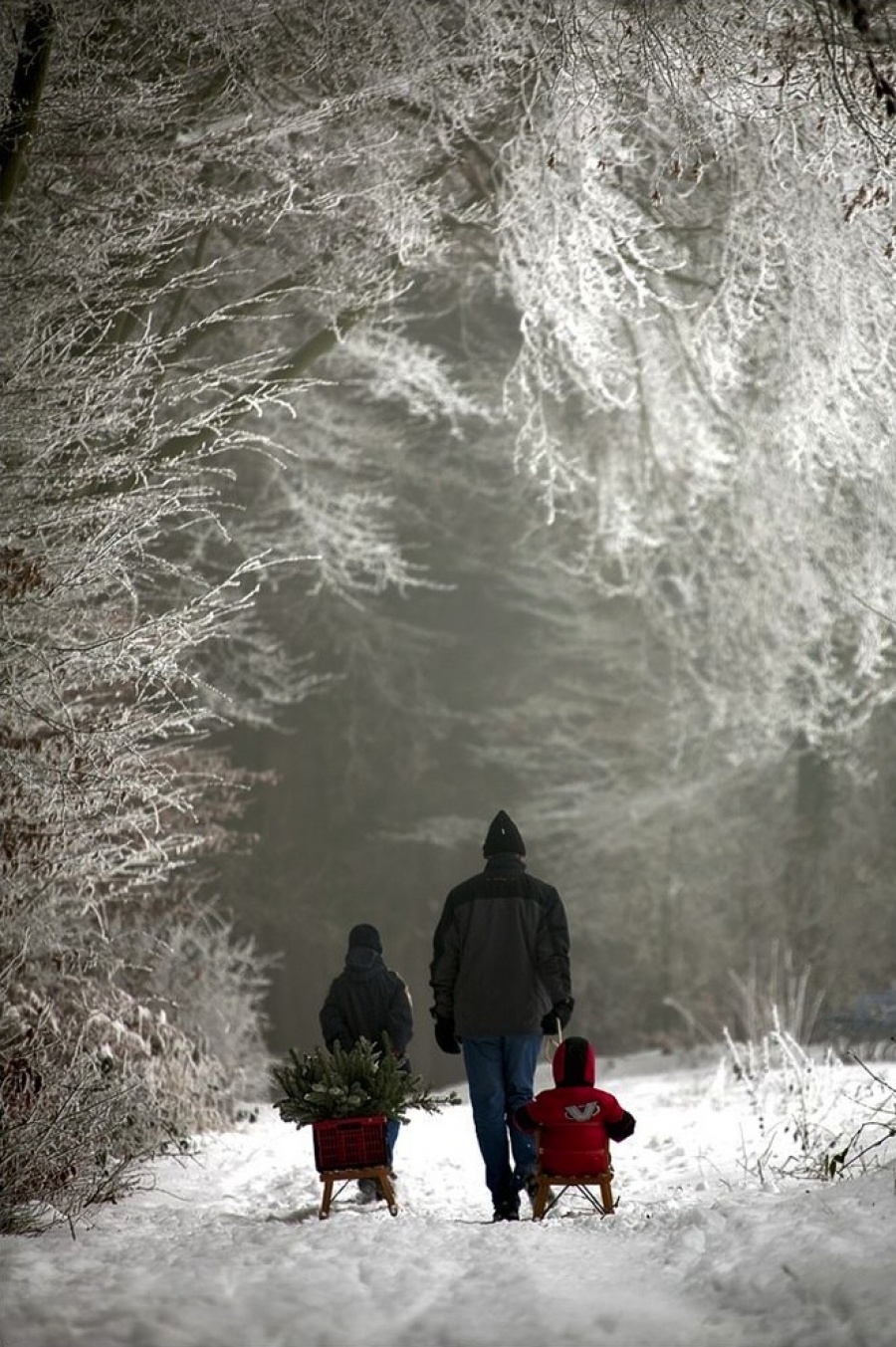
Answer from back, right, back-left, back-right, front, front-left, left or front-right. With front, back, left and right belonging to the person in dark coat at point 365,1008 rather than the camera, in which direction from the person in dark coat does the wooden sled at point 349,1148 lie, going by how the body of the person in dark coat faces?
back

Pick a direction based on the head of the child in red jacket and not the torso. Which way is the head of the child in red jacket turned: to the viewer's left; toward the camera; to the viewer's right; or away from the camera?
away from the camera

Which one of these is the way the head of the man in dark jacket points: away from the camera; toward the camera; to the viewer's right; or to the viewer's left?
away from the camera

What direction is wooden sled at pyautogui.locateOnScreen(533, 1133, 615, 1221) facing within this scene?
away from the camera

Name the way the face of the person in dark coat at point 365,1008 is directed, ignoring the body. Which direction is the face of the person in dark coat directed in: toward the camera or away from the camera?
away from the camera

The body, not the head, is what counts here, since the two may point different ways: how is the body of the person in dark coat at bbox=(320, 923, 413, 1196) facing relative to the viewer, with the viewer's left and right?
facing away from the viewer

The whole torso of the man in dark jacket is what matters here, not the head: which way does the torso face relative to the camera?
away from the camera

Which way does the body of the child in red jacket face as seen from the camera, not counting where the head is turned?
away from the camera

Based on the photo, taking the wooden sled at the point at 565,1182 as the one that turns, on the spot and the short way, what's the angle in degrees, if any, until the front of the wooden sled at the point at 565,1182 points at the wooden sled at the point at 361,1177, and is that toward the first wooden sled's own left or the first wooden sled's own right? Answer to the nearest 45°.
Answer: approximately 45° to the first wooden sled's own left
